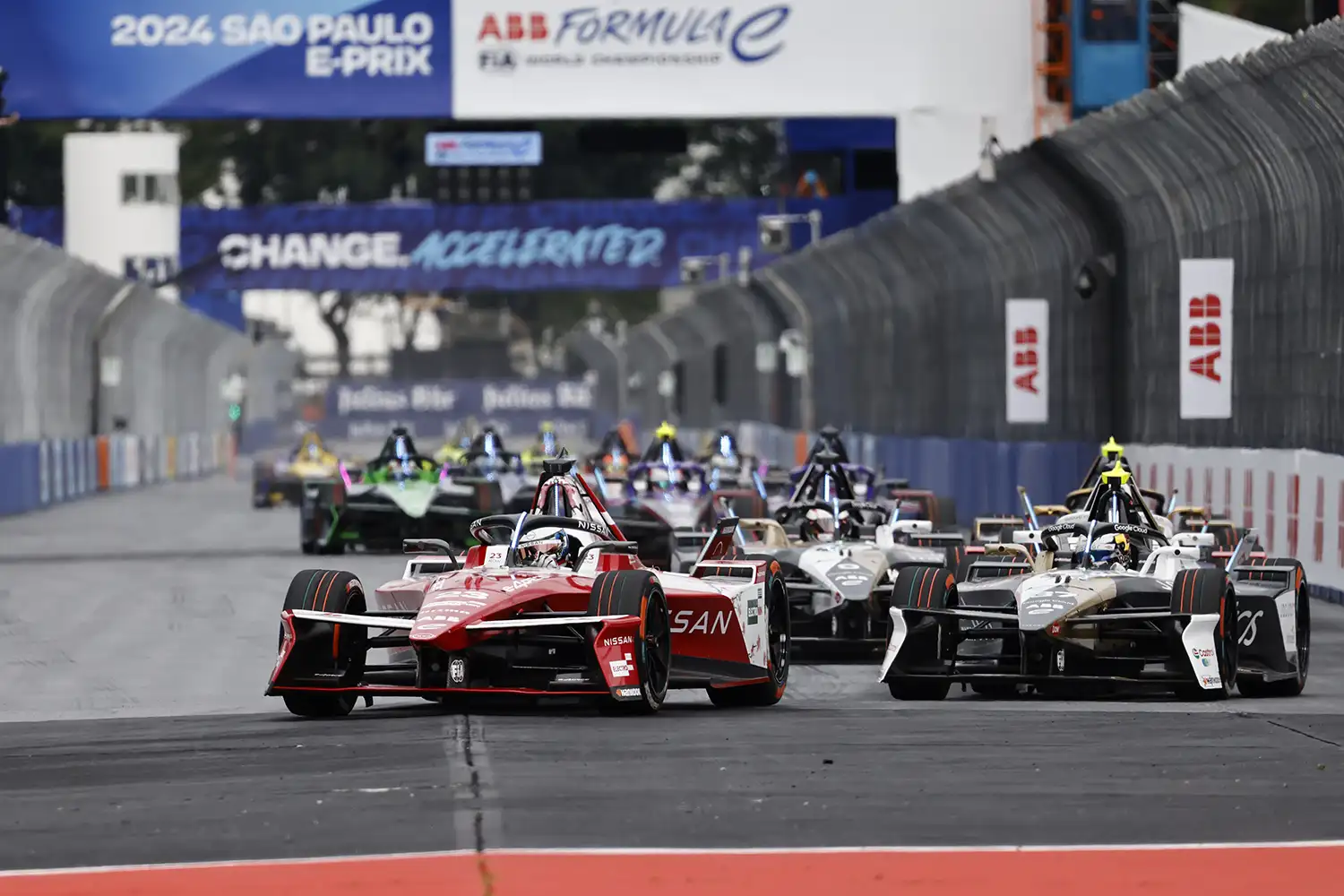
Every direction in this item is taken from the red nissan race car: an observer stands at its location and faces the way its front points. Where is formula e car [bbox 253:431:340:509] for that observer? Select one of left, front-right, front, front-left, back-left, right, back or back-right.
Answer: back-right

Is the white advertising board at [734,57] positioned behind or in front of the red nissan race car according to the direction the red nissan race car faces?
behind

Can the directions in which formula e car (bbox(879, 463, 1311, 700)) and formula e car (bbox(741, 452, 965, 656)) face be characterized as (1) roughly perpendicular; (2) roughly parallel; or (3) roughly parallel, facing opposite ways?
roughly parallel

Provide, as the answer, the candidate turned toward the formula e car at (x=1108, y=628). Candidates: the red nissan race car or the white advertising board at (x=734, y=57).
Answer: the white advertising board

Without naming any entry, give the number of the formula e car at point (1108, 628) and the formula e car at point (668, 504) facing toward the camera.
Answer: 2

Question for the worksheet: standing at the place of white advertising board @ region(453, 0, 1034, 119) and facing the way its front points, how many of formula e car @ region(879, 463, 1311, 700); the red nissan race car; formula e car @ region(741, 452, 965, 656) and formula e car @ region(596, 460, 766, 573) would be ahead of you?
4

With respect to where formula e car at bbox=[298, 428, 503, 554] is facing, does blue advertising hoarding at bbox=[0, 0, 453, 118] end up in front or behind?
behind

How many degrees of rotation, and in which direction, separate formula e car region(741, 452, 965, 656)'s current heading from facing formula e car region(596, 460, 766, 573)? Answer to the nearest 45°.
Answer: approximately 180°

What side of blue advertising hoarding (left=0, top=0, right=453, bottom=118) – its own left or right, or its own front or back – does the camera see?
front

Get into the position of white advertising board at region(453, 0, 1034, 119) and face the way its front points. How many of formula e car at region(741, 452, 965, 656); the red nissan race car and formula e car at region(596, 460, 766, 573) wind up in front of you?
3

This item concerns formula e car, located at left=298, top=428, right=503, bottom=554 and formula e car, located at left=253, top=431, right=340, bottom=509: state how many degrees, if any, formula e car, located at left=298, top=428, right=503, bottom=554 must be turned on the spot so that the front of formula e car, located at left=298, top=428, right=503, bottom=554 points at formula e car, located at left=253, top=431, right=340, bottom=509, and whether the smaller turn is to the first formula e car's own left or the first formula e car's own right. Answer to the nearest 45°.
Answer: approximately 180°

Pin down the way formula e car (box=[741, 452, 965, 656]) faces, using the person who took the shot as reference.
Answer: facing the viewer

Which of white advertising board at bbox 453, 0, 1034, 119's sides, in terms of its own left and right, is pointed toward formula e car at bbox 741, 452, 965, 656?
front

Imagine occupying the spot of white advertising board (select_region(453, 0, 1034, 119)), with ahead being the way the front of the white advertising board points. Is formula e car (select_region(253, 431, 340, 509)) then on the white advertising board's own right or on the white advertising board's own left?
on the white advertising board's own right

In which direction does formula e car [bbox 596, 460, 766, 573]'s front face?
toward the camera
